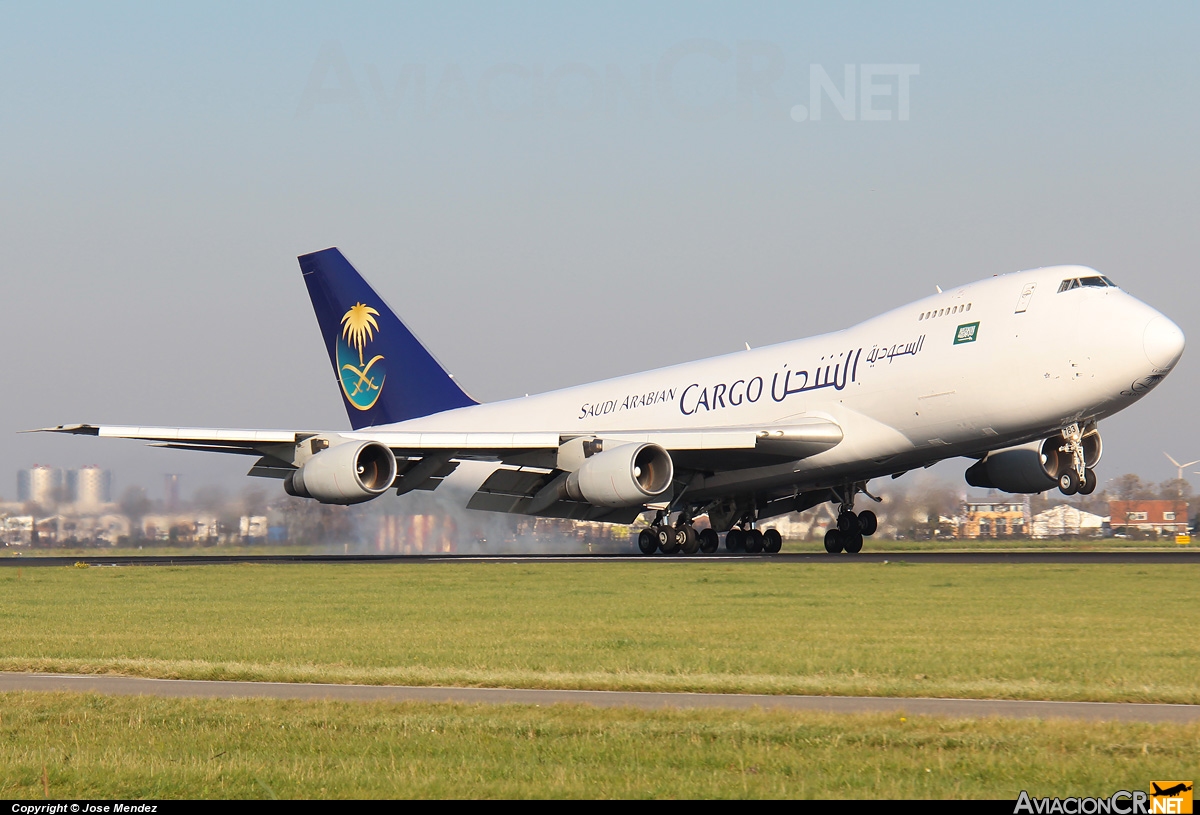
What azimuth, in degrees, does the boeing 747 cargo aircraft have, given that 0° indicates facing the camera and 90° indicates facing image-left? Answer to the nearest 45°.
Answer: approximately 315°
